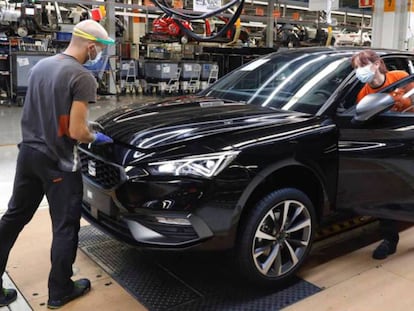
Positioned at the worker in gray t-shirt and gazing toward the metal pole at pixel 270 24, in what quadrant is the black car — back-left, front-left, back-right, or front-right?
front-right

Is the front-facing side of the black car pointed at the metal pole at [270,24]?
no

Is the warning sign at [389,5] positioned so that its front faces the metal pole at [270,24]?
no

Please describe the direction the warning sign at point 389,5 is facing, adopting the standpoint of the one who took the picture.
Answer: facing the viewer

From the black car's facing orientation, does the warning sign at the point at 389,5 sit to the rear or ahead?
to the rear

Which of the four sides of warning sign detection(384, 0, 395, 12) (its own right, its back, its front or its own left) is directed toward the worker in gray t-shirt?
front

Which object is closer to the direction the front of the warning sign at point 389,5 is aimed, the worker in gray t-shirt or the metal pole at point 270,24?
the worker in gray t-shirt

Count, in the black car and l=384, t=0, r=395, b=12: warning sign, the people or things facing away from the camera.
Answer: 0

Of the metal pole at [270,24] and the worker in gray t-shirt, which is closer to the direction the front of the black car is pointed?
the worker in gray t-shirt

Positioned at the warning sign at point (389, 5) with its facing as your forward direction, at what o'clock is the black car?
The black car is roughly at 12 o'clock from the warning sign.

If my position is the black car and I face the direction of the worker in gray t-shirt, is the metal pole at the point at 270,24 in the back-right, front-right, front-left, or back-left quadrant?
back-right

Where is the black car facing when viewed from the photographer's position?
facing the viewer and to the left of the viewer
